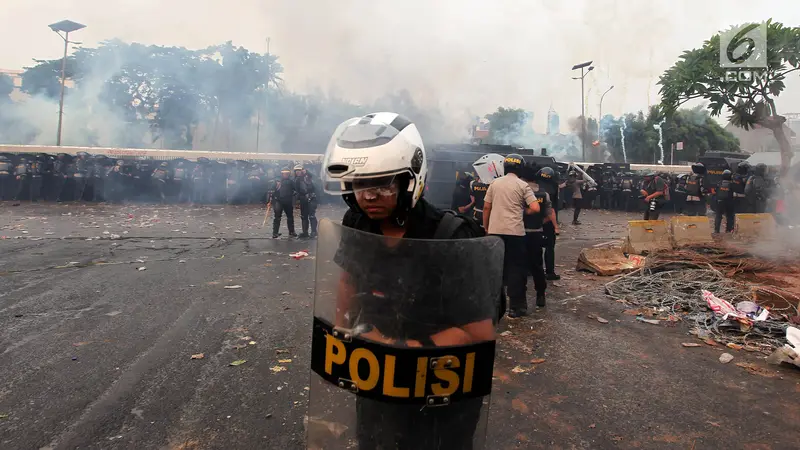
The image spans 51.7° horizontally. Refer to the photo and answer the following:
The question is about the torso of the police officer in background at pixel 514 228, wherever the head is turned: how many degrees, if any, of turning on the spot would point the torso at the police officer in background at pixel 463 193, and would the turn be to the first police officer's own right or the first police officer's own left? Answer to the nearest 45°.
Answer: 0° — they already face them

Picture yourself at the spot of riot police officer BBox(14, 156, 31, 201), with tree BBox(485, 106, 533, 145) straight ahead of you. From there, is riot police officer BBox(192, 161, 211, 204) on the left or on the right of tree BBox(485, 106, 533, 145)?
right

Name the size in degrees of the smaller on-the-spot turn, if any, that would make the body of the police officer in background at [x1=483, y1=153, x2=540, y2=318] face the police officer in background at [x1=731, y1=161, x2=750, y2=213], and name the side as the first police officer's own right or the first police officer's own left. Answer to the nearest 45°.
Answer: approximately 45° to the first police officer's own right

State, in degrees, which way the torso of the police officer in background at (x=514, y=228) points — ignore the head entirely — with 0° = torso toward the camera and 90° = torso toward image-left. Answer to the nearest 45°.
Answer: approximately 180°

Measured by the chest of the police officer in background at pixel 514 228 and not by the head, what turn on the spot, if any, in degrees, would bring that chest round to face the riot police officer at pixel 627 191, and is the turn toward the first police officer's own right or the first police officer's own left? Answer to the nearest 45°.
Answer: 0° — they already face them

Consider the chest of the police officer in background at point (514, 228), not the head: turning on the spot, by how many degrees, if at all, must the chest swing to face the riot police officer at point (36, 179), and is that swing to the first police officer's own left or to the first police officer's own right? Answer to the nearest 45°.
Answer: approximately 45° to the first police officer's own left

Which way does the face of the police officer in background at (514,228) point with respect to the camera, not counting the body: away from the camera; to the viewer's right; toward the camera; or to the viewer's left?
away from the camera

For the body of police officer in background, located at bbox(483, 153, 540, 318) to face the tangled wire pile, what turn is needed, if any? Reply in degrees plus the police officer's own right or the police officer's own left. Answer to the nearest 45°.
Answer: approximately 45° to the police officer's own right

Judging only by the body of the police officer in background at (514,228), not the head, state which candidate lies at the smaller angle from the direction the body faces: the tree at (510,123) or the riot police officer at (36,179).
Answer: the tree
